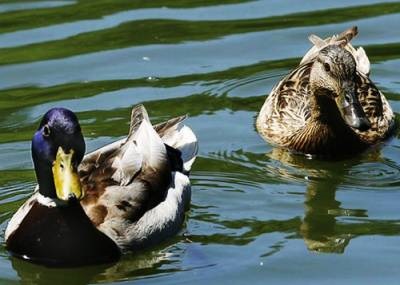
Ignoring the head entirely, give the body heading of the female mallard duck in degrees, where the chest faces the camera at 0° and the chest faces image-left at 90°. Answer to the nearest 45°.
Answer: approximately 0°

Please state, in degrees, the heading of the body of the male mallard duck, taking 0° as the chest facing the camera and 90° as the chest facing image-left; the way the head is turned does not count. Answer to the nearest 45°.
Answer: approximately 45°

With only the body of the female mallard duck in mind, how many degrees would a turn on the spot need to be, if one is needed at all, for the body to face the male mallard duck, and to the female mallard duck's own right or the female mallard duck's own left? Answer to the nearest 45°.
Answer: approximately 45° to the female mallard duck's own right

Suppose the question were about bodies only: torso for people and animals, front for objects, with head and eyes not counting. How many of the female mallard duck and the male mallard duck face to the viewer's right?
0

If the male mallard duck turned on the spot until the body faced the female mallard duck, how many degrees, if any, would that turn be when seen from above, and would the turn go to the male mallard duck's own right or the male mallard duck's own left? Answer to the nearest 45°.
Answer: approximately 180°
